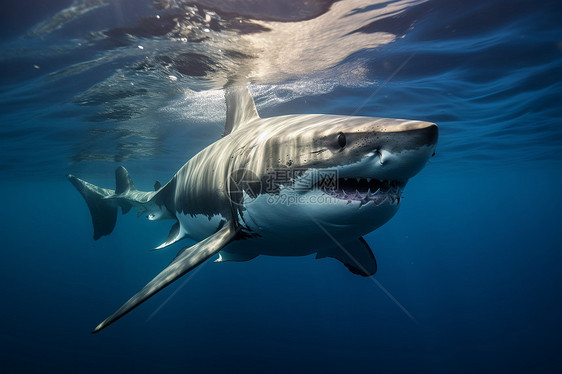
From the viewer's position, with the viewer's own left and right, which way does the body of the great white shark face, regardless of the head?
facing the viewer and to the right of the viewer
